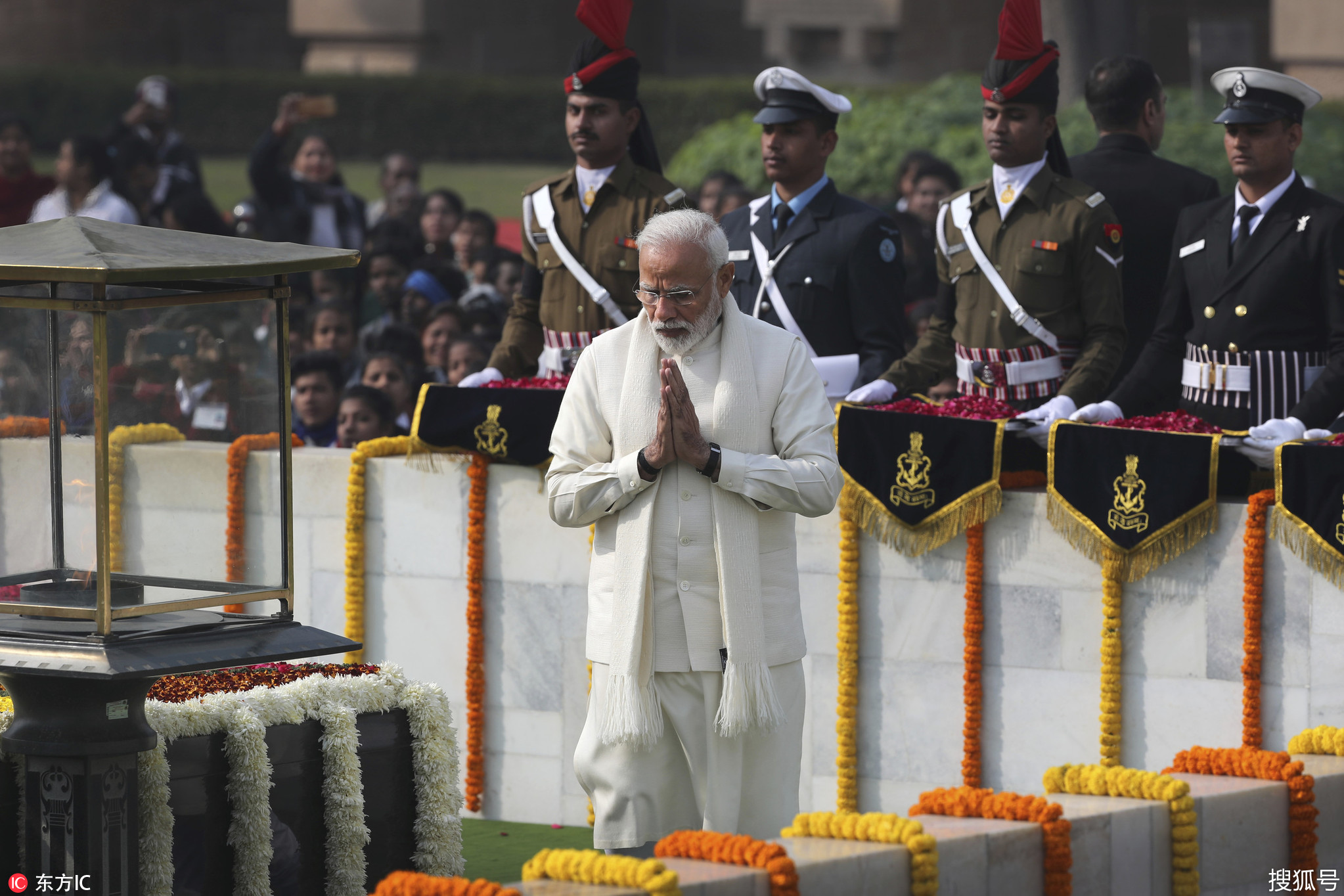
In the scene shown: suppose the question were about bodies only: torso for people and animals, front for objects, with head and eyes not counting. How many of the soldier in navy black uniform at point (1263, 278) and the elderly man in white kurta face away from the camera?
0

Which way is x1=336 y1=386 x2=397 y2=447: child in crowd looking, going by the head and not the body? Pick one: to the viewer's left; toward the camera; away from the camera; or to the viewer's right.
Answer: toward the camera

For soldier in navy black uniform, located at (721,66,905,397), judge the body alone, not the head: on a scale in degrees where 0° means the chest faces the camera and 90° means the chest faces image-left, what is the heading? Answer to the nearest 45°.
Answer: approximately 45°

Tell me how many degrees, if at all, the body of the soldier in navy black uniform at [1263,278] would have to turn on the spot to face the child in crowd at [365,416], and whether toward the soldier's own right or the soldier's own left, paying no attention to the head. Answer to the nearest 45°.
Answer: approximately 45° to the soldier's own right

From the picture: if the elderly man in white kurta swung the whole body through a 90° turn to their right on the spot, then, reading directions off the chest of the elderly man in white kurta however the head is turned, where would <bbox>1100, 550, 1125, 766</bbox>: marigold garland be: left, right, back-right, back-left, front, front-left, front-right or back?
back-right

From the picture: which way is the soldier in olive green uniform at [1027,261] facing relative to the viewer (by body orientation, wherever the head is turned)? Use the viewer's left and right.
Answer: facing the viewer and to the left of the viewer

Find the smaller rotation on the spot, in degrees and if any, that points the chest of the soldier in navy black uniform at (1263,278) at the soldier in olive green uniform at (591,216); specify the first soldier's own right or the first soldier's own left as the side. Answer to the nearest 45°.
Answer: approximately 45° to the first soldier's own right

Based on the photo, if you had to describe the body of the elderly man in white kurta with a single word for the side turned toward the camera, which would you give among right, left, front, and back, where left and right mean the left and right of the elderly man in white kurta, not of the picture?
front

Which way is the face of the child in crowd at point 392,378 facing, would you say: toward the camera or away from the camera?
toward the camera

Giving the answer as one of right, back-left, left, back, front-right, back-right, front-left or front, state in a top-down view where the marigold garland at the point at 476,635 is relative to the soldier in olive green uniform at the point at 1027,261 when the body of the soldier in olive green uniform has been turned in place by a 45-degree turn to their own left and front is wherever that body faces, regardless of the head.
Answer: right

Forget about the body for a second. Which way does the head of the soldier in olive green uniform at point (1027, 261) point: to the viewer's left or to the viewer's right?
to the viewer's left

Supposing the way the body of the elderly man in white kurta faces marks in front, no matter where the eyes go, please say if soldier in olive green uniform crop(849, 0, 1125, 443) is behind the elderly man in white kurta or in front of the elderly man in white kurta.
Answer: behind
